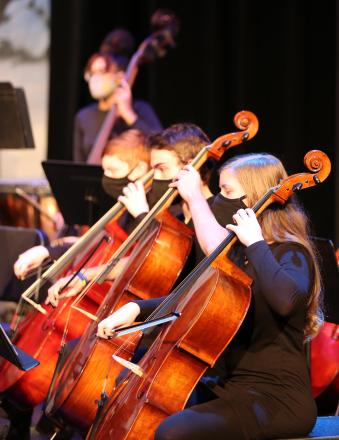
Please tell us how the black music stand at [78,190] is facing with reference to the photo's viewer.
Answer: facing away from the viewer and to the right of the viewer

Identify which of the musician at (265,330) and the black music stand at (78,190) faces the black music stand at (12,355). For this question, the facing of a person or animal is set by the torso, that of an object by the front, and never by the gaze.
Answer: the musician

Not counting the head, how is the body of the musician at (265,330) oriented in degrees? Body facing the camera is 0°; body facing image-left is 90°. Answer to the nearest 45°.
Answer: approximately 90°

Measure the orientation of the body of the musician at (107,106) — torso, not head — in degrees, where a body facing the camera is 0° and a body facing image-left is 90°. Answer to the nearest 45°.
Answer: approximately 45°

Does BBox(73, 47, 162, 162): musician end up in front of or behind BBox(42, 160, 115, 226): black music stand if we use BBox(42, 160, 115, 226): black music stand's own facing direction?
in front

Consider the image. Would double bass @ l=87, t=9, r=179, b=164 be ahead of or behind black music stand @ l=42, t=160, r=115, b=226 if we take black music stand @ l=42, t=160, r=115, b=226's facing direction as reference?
ahead

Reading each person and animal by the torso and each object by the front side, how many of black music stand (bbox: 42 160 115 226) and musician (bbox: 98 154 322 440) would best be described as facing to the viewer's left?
1

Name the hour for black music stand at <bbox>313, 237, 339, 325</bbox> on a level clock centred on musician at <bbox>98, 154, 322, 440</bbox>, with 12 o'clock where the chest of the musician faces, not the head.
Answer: The black music stand is roughly at 4 o'clock from the musician.

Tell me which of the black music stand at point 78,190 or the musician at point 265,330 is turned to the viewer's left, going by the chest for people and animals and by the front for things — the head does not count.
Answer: the musician
